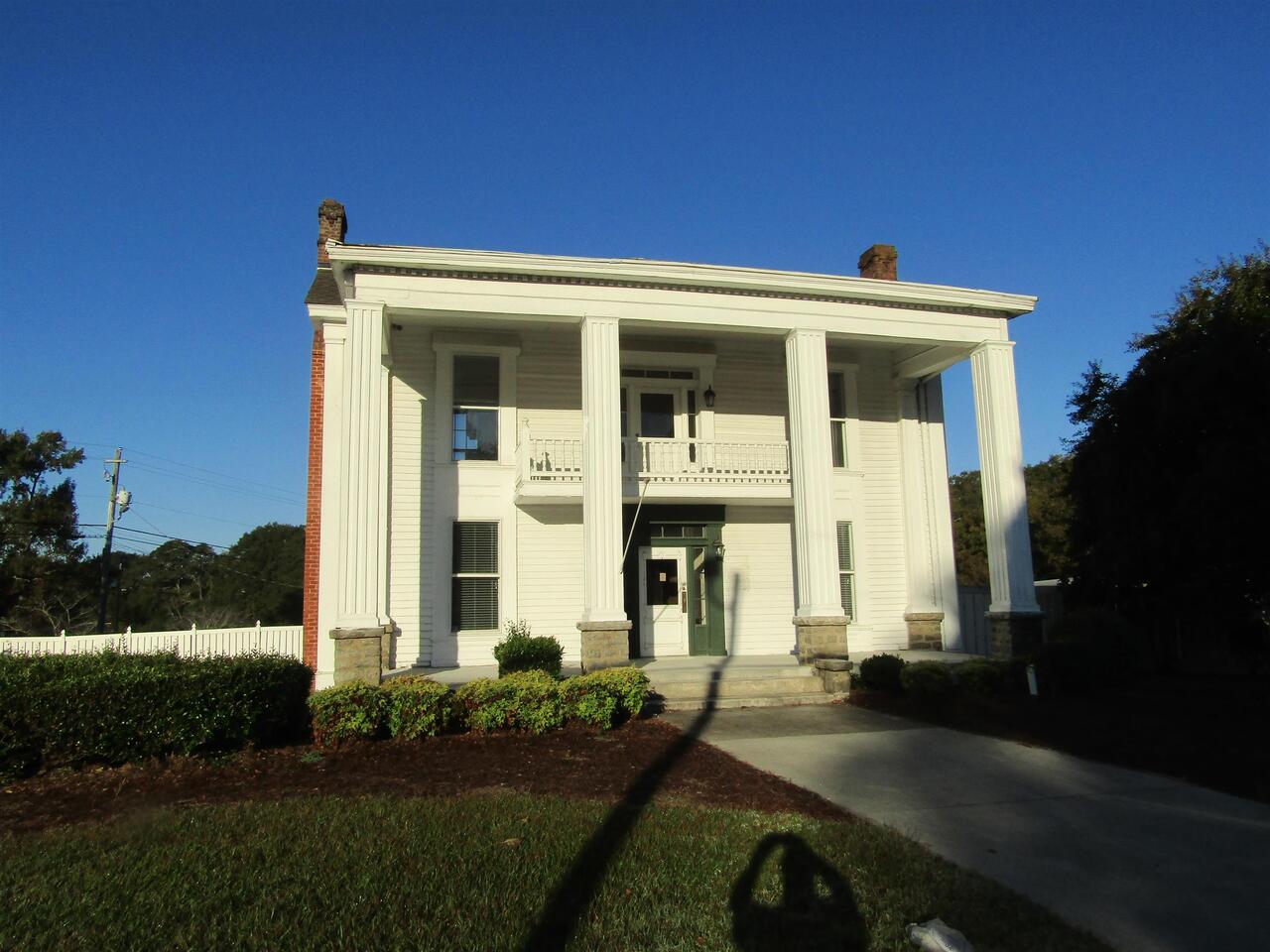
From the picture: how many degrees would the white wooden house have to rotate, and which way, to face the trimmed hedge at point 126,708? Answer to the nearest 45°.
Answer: approximately 45° to its right

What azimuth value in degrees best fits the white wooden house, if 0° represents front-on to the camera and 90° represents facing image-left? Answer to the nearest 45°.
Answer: approximately 0°

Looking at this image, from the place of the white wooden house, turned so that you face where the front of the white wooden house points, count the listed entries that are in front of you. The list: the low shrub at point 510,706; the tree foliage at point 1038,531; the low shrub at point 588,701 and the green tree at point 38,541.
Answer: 2

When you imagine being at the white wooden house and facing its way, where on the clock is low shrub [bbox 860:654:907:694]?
The low shrub is roughly at 10 o'clock from the white wooden house.

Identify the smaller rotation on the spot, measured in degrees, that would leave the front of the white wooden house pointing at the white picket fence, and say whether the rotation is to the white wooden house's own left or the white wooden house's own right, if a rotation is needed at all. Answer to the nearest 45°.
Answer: approximately 90° to the white wooden house's own right

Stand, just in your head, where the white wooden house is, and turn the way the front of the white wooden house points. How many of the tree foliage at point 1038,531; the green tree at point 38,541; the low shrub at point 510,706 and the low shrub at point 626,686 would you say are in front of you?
2

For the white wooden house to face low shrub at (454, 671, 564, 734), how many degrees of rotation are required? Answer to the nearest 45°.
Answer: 0° — it already faces it

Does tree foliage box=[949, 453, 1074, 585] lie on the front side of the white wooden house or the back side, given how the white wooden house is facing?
on the back side

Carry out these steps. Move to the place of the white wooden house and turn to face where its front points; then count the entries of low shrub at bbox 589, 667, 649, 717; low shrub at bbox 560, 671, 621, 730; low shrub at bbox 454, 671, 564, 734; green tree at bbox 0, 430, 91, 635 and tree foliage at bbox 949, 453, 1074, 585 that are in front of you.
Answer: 3

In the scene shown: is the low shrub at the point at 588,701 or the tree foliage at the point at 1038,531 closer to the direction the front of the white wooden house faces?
the low shrub

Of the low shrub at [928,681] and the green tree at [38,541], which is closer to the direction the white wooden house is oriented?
the low shrub

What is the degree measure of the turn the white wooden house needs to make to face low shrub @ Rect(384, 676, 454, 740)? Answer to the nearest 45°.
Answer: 0° — it already faces it
